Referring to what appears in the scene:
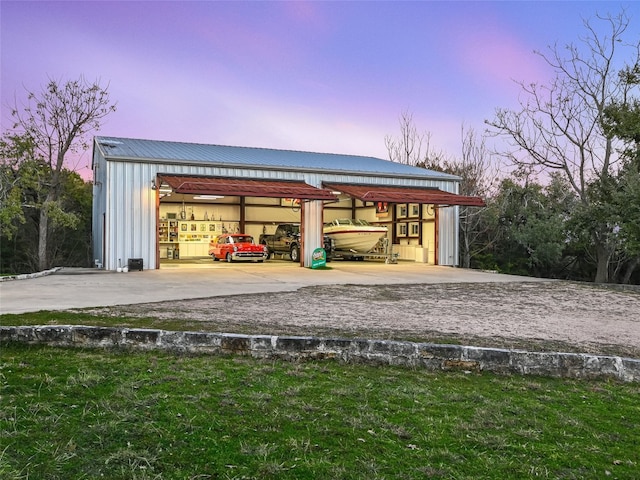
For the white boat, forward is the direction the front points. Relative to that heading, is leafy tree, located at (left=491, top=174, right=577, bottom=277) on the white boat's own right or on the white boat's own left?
on the white boat's own left

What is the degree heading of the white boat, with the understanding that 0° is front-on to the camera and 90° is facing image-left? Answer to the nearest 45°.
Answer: approximately 315°

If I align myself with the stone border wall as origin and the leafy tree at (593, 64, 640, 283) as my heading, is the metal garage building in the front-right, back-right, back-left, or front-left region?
front-left

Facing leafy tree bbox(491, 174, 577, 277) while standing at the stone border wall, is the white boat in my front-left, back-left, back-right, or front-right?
front-left

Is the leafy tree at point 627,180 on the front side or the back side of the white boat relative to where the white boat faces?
on the front side

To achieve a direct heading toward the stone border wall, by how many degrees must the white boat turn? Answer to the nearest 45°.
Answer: approximately 45° to its right

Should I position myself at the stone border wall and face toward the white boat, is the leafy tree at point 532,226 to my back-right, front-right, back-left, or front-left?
front-right

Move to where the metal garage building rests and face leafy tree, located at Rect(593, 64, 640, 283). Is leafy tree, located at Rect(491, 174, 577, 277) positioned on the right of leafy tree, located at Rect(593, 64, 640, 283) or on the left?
left
